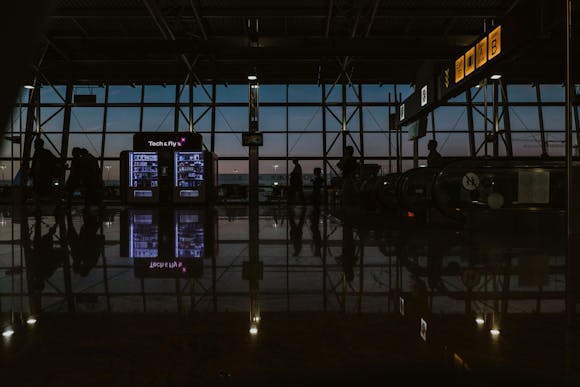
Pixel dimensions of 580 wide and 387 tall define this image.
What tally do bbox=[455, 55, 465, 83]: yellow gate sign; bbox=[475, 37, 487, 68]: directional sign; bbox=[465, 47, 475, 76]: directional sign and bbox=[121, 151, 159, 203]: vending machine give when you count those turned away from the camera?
0

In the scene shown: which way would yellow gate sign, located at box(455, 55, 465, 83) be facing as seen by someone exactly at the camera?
facing the viewer and to the left of the viewer

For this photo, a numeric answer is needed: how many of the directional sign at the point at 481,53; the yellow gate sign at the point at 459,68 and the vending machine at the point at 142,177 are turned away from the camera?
0

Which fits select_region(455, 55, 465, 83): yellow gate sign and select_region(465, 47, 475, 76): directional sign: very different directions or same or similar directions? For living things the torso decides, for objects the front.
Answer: same or similar directions

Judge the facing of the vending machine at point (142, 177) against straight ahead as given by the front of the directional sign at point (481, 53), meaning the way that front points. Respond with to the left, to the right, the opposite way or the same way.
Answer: to the left

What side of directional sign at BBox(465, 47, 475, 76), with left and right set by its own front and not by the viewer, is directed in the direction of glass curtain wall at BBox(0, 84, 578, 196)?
right

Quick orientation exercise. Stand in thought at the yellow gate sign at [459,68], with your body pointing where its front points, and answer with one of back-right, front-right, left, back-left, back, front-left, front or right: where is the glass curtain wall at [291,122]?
right

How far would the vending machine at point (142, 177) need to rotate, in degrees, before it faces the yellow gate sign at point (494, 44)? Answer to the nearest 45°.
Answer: approximately 45° to its left

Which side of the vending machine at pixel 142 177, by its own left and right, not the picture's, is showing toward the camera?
front

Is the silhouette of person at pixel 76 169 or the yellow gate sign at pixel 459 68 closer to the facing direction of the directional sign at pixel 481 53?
the silhouette of person

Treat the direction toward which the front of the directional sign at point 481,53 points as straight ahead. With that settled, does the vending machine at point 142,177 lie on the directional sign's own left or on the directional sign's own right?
on the directional sign's own right

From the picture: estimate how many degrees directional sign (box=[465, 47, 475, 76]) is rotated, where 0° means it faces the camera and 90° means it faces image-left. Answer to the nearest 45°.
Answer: approximately 45°

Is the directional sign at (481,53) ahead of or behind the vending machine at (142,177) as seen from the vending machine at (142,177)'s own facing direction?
ahead
